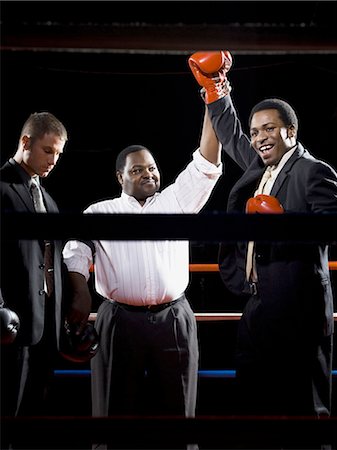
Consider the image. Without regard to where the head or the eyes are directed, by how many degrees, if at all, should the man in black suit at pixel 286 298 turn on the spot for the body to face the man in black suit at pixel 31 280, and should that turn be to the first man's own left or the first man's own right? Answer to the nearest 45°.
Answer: approximately 45° to the first man's own right

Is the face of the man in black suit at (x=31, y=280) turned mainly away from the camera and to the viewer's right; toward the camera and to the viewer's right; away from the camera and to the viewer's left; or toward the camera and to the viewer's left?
toward the camera and to the viewer's right

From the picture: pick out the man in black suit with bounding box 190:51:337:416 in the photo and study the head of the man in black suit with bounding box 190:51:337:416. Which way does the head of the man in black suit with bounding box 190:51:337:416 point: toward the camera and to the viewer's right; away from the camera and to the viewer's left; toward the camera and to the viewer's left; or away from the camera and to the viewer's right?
toward the camera and to the viewer's left

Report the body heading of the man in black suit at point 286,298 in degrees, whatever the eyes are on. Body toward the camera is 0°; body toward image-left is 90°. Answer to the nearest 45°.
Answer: approximately 45°

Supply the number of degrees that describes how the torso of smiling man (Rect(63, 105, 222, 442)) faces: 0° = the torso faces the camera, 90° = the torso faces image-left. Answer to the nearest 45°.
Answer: approximately 0°
